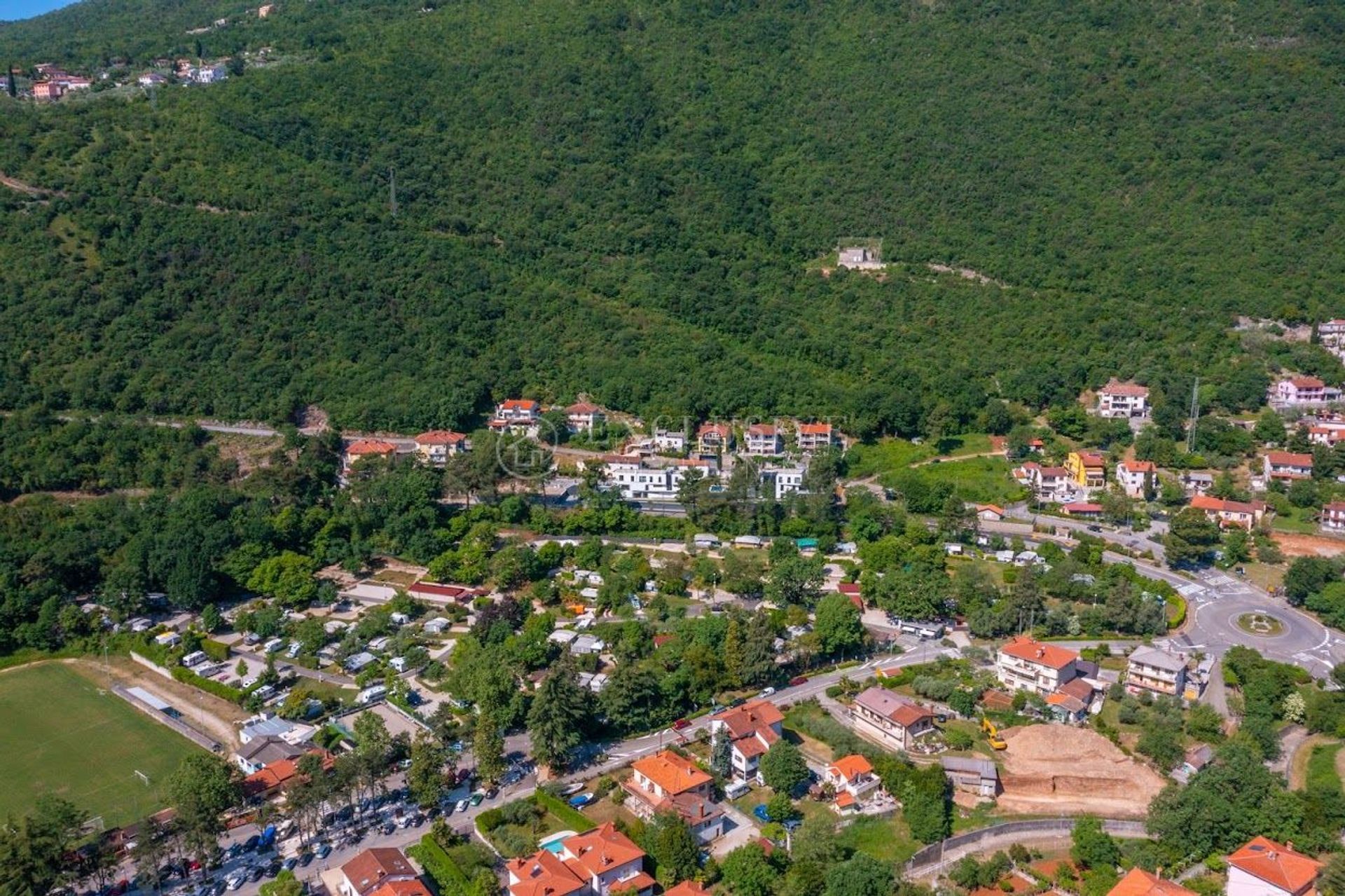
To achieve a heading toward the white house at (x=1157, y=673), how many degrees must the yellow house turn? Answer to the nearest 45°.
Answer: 0° — it already faces it

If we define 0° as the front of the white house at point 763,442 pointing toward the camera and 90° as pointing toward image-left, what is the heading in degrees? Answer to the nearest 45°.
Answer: approximately 0°

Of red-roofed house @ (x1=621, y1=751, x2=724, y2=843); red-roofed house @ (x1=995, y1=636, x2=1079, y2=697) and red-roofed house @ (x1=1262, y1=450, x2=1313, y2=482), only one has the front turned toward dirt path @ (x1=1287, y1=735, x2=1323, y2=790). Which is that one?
red-roofed house @ (x1=1262, y1=450, x2=1313, y2=482)

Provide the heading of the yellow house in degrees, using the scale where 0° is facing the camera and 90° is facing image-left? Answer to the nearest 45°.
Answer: approximately 0°

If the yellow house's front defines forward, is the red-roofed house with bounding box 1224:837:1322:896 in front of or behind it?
in front
